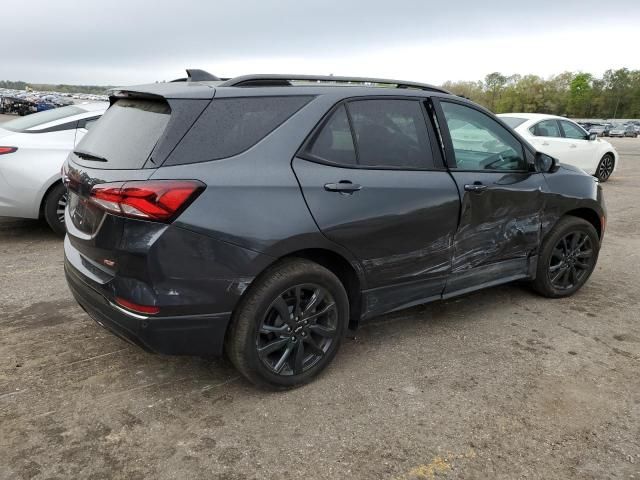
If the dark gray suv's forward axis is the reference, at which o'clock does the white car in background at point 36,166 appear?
The white car in background is roughly at 9 o'clock from the dark gray suv.

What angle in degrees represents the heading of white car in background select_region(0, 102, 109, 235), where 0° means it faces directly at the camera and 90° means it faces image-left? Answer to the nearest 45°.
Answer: approximately 225°

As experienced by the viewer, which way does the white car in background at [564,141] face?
facing away from the viewer and to the right of the viewer

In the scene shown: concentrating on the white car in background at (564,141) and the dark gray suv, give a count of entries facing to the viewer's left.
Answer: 0

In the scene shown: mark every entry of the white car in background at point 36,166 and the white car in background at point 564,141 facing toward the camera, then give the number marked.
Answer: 0

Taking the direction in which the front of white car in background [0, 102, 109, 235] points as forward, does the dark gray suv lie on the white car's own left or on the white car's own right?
on the white car's own right

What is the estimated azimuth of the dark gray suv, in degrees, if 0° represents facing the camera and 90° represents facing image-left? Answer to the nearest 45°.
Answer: approximately 225°

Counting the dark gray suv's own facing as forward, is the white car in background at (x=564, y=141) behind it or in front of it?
in front

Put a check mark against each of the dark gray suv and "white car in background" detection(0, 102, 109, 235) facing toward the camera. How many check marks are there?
0
